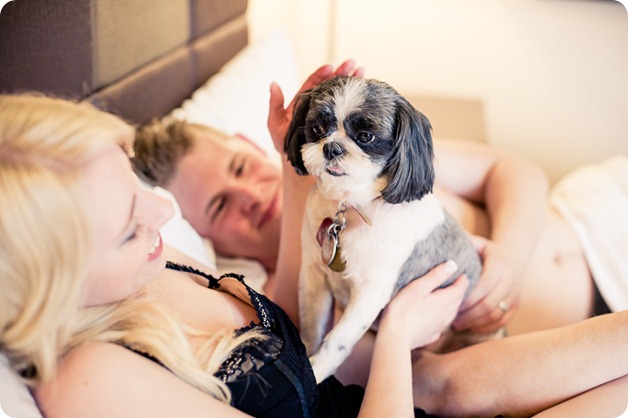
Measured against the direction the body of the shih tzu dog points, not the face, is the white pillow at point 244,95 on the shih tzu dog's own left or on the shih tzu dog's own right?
on the shih tzu dog's own right

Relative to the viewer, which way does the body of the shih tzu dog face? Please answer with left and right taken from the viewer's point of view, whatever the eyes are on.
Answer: facing the viewer and to the left of the viewer
